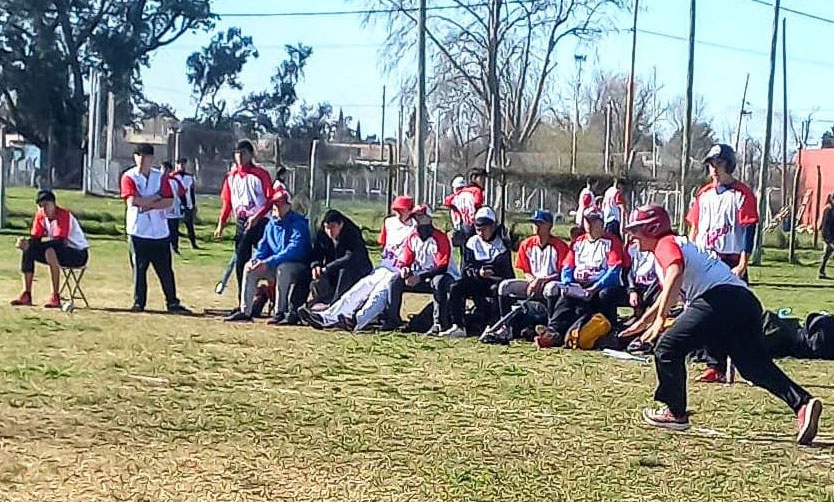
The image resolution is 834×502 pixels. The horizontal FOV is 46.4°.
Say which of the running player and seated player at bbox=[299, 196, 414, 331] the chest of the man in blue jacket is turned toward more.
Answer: the running player

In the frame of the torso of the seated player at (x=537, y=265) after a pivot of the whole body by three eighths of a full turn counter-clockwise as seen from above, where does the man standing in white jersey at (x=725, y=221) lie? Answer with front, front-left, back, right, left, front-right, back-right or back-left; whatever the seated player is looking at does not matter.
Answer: front-right

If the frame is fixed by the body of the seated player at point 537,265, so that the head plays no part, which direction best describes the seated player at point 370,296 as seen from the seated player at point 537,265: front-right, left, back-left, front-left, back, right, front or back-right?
front-right

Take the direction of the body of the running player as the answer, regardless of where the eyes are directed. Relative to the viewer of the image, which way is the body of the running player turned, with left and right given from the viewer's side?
facing to the left of the viewer

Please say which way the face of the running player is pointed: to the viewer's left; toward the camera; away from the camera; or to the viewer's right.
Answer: to the viewer's left

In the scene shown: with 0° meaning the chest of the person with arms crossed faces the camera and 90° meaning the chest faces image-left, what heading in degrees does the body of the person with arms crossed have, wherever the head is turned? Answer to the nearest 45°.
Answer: approximately 0°

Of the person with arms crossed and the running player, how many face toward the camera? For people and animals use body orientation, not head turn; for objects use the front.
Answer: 1
